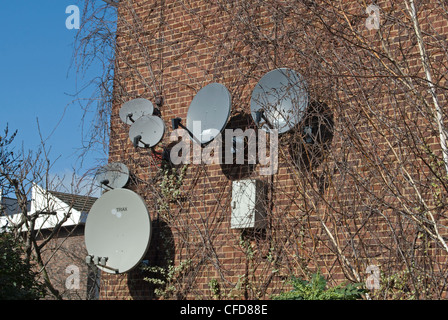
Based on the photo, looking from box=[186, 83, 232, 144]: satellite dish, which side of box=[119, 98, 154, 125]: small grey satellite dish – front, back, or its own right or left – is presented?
left

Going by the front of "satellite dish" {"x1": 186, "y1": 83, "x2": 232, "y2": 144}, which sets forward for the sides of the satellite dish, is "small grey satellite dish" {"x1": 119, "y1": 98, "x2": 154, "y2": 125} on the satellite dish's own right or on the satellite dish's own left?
on the satellite dish's own right

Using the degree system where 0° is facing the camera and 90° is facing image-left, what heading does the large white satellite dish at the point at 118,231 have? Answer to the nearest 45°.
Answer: approximately 45°

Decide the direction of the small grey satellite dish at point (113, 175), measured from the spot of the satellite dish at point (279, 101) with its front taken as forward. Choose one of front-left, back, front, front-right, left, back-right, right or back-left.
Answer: right

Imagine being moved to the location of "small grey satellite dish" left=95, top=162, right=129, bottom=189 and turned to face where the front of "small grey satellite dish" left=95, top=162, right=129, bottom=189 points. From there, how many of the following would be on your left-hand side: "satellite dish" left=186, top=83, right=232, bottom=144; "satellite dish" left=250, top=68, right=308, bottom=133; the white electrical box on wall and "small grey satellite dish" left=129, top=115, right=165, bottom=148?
4

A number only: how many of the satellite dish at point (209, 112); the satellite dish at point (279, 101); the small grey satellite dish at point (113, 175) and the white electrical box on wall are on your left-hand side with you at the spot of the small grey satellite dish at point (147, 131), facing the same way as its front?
3
